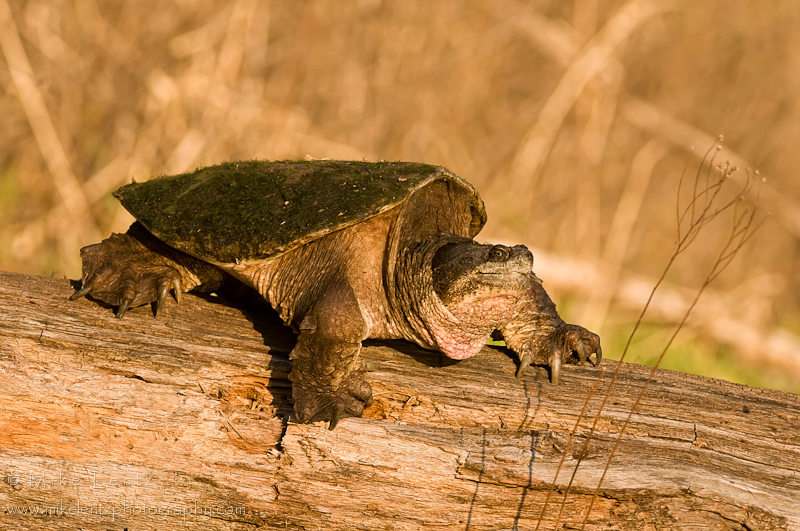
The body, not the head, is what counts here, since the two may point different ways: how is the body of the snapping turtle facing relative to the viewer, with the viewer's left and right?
facing the viewer and to the right of the viewer
